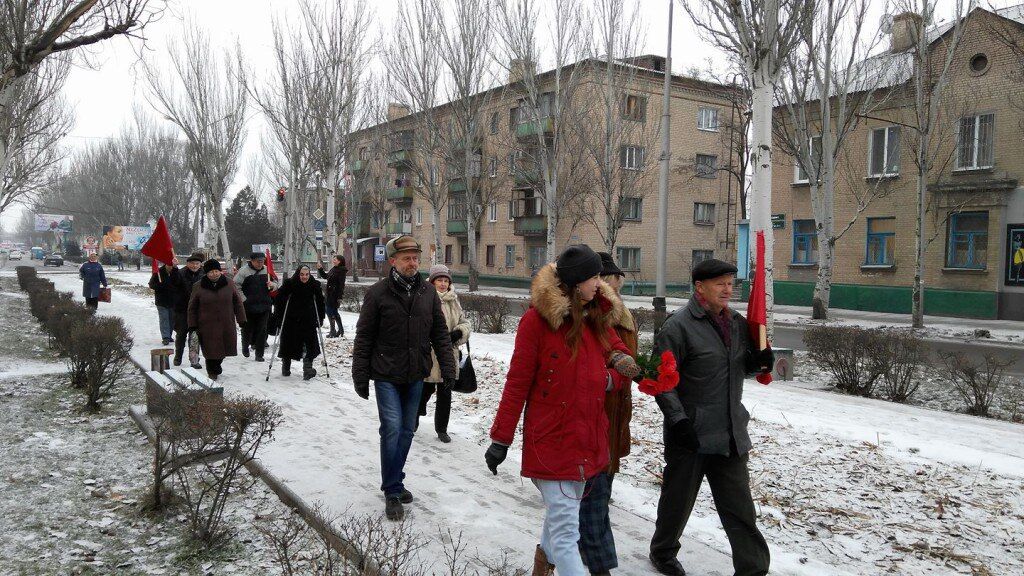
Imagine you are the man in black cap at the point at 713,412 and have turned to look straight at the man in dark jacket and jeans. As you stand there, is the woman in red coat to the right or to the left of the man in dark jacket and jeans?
left

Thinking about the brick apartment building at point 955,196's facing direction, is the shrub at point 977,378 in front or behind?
in front

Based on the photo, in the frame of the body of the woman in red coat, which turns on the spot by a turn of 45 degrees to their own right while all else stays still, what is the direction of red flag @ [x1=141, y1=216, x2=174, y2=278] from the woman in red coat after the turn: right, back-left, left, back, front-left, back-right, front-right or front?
back-right

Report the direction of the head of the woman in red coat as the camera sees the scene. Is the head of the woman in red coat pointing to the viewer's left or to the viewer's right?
to the viewer's right

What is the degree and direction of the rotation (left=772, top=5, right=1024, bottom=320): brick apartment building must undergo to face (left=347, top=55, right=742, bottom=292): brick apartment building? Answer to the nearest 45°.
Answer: approximately 90° to its right

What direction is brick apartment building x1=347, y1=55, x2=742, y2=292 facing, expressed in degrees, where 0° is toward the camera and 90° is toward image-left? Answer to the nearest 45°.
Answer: approximately 45°

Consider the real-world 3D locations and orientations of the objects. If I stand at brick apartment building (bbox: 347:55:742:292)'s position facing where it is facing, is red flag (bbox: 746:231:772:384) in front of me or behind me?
in front

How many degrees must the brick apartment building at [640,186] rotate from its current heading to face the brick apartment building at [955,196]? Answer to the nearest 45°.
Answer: approximately 90° to its left

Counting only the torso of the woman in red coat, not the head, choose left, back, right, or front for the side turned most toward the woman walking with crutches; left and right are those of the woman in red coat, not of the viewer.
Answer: back

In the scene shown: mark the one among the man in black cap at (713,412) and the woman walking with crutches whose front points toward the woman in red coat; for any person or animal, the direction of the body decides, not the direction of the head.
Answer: the woman walking with crutches

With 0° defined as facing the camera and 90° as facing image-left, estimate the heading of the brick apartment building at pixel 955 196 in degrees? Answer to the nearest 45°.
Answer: approximately 45°

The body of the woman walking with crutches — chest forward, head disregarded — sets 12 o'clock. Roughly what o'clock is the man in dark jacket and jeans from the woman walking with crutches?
The man in dark jacket and jeans is roughly at 12 o'clock from the woman walking with crutches.

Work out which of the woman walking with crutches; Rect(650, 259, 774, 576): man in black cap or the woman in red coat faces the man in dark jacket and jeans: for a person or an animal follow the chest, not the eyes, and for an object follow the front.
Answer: the woman walking with crutches
